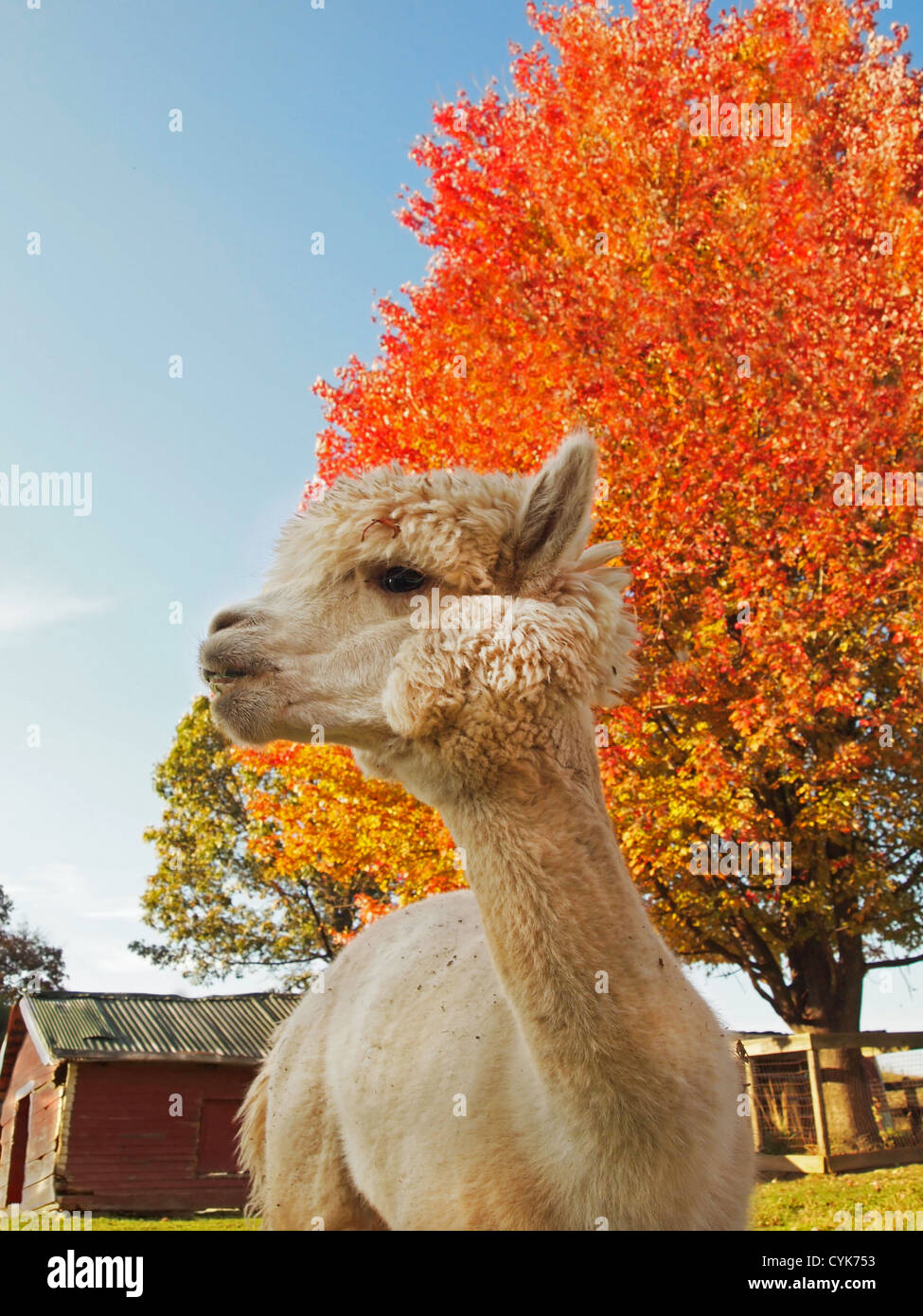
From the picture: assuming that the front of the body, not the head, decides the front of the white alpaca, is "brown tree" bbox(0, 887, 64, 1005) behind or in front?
behind

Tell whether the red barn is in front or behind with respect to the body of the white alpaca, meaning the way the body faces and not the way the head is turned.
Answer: behind

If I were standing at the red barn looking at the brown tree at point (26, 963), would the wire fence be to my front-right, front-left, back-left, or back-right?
back-right

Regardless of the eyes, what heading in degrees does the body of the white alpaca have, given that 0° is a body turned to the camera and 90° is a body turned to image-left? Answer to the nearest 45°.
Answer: approximately 315°

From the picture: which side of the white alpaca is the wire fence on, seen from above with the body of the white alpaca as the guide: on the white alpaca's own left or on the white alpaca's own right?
on the white alpaca's own left

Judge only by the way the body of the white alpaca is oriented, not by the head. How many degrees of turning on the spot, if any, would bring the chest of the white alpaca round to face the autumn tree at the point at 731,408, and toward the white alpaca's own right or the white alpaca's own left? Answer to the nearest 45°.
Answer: approximately 135° to the white alpaca's own left
